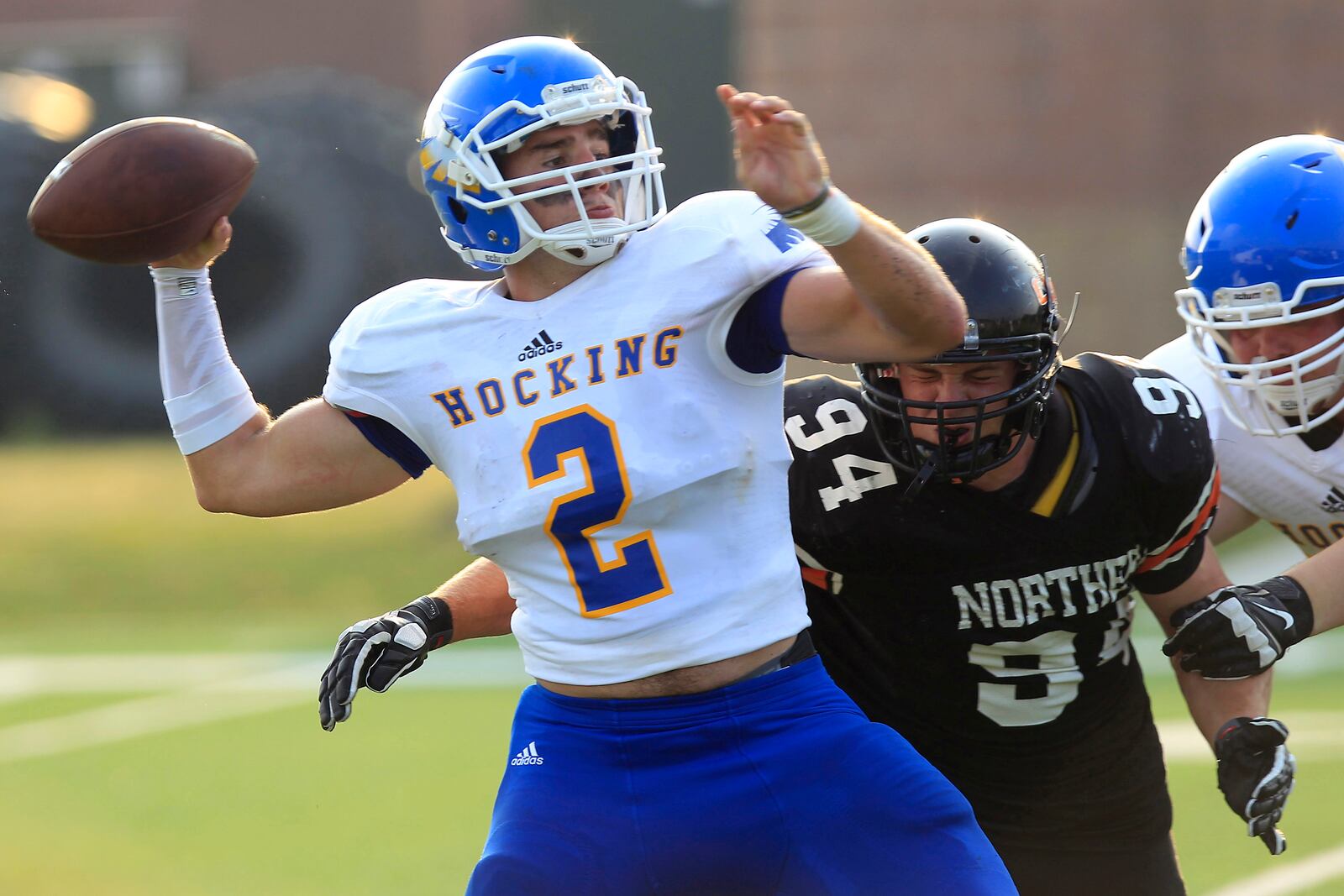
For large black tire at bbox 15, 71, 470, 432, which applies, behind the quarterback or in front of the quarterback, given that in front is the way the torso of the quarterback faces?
behind

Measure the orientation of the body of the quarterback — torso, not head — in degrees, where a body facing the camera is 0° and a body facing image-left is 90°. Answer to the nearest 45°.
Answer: approximately 0°
